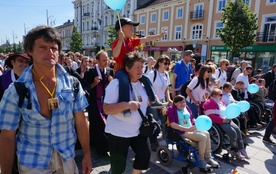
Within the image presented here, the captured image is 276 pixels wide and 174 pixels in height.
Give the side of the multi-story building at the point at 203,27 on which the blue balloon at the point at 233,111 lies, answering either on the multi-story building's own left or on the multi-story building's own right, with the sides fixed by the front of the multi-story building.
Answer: on the multi-story building's own left

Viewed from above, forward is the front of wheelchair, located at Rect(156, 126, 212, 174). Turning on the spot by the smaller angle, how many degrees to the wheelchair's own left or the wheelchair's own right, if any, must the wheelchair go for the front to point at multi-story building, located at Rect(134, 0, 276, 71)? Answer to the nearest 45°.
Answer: approximately 135° to the wheelchair's own left

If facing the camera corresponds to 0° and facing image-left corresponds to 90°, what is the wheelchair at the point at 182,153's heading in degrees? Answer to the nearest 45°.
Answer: approximately 315°

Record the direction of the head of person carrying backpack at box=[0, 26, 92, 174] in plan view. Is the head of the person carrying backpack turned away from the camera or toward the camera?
toward the camera

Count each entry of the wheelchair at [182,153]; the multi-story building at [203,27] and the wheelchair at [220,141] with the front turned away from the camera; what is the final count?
0

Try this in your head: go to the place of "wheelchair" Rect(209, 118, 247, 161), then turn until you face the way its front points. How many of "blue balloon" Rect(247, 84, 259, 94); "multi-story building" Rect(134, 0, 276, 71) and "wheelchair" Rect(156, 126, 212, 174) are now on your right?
1

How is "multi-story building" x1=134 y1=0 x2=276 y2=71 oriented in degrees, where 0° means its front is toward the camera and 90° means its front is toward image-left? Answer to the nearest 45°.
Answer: approximately 45°

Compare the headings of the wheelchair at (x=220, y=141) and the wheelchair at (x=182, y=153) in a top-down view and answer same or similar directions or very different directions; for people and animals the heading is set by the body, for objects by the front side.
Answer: same or similar directions

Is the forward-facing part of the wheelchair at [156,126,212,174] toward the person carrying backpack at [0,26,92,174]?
no

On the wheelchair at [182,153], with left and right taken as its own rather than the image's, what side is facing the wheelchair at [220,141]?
left

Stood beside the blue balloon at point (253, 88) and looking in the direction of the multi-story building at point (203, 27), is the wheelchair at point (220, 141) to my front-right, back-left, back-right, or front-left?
back-left

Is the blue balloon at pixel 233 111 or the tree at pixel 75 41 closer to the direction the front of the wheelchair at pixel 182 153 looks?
the blue balloon

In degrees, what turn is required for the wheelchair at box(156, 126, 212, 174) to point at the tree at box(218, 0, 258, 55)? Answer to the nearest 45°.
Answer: approximately 135° to its left

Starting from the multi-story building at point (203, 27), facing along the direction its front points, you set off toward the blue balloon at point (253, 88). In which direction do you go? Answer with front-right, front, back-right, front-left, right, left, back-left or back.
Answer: front-left

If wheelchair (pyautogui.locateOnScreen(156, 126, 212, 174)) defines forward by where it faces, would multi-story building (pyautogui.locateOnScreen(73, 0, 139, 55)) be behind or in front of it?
behind

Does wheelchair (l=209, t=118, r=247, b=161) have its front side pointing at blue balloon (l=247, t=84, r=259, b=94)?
no

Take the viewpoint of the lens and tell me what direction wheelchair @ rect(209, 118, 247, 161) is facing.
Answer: facing the viewer and to the right of the viewer

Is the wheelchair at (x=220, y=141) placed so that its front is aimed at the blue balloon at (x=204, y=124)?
no

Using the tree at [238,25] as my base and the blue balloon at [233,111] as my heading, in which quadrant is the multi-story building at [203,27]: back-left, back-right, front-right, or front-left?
back-right
